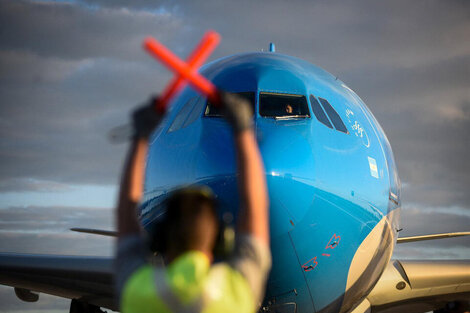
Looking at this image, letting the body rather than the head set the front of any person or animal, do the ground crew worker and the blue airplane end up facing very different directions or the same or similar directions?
very different directions

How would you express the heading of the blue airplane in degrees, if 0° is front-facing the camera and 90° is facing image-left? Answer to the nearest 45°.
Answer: approximately 0°

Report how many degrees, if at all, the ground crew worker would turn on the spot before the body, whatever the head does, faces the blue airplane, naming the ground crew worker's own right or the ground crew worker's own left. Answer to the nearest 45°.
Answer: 0° — they already face it

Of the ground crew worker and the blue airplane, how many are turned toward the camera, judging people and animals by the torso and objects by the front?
1

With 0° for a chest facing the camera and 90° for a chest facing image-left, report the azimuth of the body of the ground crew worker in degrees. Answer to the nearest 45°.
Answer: approximately 180°

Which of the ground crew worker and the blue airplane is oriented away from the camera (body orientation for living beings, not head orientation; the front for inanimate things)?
the ground crew worker

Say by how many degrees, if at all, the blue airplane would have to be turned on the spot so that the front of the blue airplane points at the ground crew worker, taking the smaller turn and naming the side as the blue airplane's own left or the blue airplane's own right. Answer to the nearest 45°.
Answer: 0° — it already faces them
